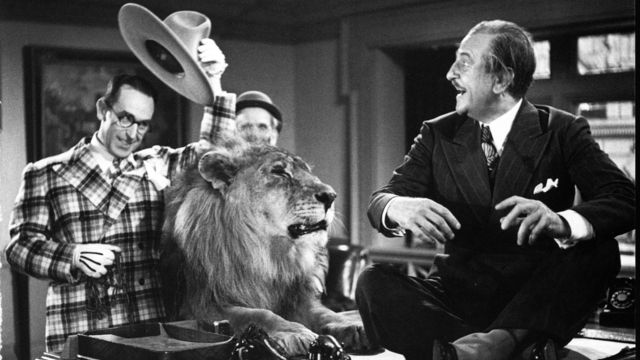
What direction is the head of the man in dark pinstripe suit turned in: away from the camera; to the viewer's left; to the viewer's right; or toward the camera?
to the viewer's left

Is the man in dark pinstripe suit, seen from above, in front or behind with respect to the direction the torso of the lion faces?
in front

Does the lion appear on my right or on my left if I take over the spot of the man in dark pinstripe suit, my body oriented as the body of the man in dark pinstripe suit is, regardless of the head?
on my right

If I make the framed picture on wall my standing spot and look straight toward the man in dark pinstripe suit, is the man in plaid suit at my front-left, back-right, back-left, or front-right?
front-right

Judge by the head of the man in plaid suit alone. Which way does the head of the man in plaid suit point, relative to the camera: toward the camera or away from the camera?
toward the camera

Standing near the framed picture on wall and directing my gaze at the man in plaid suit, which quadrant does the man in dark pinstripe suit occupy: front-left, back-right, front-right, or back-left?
front-left

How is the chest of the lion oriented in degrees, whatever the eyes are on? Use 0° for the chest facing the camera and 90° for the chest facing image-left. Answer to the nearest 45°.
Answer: approximately 315°

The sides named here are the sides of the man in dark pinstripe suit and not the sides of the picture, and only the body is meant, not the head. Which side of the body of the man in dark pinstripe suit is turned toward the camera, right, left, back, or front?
front
